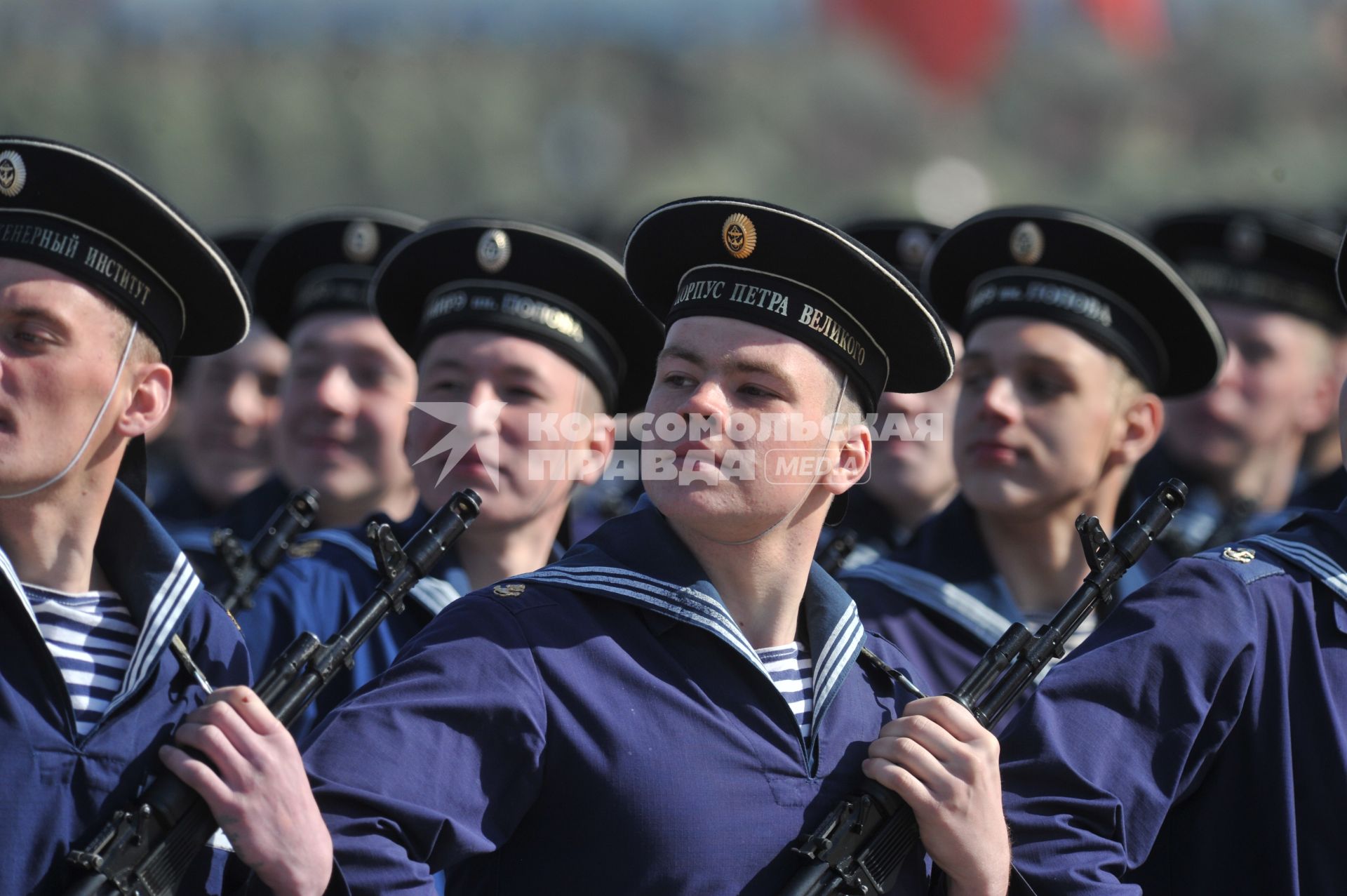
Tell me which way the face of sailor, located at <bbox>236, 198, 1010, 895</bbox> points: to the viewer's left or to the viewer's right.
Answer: to the viewer's left

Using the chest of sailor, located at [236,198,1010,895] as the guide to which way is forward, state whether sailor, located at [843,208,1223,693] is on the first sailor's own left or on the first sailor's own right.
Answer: on the first sailor's own left

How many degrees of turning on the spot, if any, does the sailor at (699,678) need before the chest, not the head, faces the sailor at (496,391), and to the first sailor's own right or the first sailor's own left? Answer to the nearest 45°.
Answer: approximately 180°

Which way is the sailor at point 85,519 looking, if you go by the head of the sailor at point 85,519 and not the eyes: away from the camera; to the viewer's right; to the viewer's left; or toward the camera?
to the viewer's left
